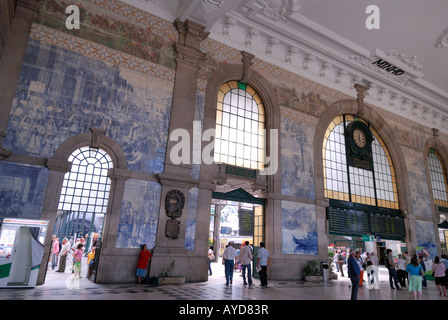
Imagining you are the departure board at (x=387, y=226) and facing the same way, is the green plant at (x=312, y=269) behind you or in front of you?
in front

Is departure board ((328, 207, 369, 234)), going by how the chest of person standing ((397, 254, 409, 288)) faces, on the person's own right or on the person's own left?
on the person's own left

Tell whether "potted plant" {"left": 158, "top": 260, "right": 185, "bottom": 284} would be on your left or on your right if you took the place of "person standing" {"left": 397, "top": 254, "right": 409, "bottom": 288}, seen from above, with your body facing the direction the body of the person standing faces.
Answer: on your left

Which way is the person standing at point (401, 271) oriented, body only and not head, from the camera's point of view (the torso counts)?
away from the camera

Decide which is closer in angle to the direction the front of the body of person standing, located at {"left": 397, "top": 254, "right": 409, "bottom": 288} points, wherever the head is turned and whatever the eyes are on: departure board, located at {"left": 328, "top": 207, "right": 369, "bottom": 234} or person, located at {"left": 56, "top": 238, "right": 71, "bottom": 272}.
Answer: the departure board

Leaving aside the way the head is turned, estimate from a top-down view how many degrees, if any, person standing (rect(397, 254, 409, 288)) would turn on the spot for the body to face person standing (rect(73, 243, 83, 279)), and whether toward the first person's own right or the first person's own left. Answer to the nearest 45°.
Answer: approximately 135° to the first person's own left

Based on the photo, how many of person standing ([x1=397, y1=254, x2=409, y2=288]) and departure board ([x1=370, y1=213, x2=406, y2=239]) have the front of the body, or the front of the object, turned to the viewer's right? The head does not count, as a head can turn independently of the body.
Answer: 0
